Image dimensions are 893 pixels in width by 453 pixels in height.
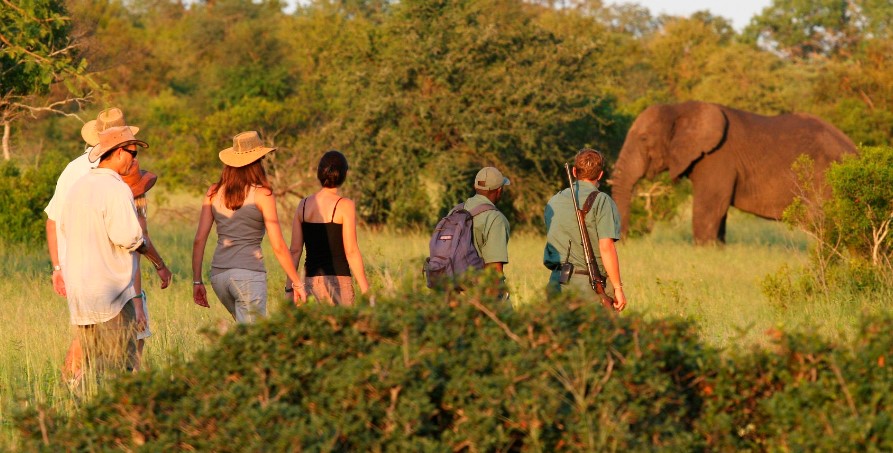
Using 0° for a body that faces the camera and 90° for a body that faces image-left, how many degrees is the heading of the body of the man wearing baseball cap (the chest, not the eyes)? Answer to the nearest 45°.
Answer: approximately 225°

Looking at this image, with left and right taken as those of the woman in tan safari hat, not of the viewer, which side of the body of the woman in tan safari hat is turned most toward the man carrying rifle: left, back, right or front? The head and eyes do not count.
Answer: right

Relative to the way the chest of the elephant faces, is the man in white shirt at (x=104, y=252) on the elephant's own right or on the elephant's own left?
on the elephant's own left

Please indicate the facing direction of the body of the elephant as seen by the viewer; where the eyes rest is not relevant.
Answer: to the viewer's left

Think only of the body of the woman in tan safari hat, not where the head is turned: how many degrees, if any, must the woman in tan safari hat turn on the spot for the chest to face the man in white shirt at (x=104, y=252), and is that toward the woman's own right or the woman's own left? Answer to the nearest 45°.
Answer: approximately 135° to the woman's own left

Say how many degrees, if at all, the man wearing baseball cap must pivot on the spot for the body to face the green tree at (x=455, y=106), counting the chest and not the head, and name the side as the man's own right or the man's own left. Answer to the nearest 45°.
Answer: approximately 45° to the man's own left

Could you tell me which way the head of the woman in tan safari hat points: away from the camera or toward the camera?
away from the camera

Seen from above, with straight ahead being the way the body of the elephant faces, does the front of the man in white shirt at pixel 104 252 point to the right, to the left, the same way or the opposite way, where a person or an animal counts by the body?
to the right

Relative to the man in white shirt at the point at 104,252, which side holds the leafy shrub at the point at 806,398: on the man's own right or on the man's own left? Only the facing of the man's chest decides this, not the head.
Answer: on the man's own right

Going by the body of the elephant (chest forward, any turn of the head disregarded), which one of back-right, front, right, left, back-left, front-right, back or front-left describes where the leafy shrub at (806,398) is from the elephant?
left

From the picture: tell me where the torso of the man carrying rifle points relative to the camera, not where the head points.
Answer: away from the camera

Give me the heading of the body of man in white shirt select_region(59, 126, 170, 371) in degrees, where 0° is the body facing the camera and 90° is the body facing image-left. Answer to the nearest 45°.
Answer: approximately 225°

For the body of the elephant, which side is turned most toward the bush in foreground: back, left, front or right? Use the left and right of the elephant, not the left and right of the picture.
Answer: left

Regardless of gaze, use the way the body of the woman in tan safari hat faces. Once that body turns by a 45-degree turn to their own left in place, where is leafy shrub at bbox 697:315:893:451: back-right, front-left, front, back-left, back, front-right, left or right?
back

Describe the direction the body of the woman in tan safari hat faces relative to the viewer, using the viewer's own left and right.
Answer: facing away from the viewer

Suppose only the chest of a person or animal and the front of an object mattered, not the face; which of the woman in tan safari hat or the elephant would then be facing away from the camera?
the woman in tan safari hat

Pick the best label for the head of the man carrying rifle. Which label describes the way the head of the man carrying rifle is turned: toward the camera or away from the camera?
away from the camera

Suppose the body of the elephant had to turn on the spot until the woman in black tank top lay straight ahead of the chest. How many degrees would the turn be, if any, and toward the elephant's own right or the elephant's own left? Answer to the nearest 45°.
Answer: approximately 90° to the elephant's own left
